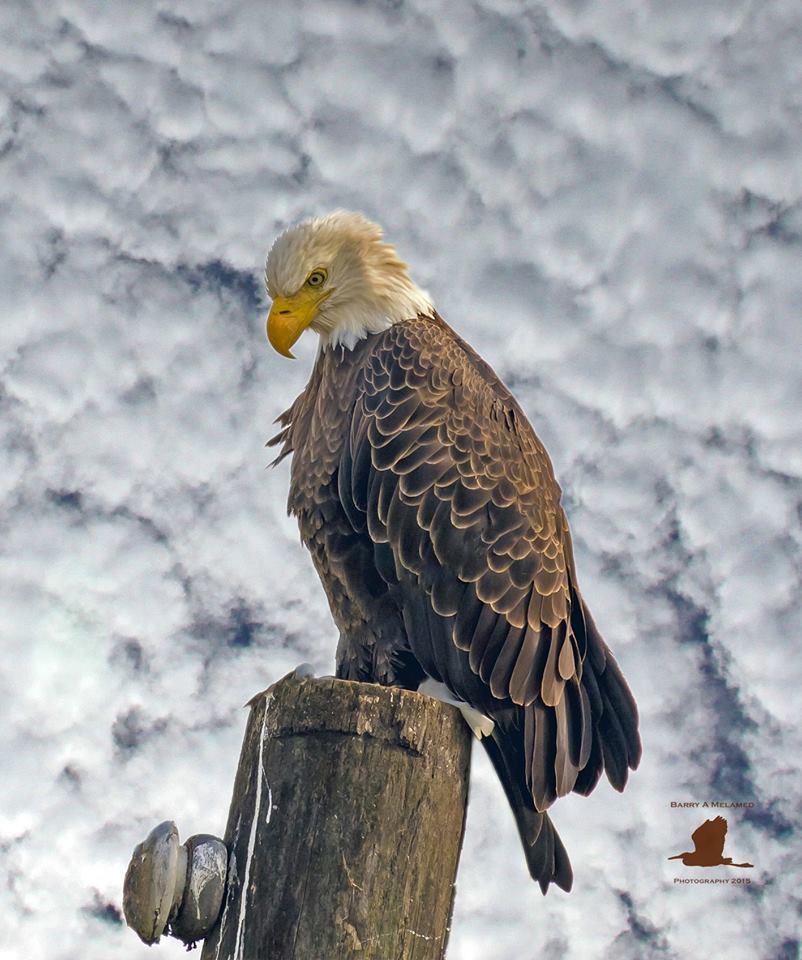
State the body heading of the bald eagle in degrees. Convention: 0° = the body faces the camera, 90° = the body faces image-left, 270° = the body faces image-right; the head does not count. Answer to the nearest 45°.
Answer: approximately 90°
